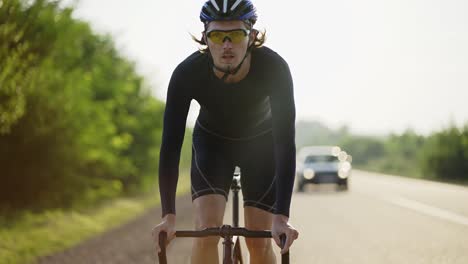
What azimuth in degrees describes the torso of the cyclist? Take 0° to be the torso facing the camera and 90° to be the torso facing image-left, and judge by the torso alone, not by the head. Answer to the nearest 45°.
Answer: approximately 0°

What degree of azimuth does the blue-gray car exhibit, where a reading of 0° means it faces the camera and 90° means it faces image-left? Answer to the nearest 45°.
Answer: approximately 0°

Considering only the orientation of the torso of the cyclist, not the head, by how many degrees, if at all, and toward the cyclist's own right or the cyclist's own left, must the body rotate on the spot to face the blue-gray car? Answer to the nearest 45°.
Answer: approximately 180°

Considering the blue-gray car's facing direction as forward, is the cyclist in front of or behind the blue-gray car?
in front

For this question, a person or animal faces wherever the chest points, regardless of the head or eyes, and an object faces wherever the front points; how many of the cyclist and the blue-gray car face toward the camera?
2
